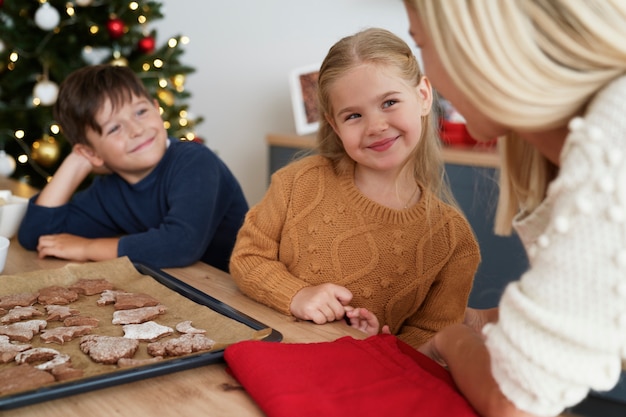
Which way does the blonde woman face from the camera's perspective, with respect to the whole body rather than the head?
to the viewer's left

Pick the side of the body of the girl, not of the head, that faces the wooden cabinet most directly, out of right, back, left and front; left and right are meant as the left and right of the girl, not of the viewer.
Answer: back

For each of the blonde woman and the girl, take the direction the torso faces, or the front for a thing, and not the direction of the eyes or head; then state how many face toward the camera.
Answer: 1

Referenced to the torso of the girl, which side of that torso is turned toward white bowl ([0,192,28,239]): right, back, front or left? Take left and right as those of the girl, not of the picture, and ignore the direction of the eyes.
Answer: right

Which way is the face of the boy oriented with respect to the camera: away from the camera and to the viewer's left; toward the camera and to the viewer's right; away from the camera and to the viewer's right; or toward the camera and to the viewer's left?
toward the camera and to the viewer's right

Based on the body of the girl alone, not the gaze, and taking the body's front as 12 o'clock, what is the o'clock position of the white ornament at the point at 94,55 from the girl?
The white ornament is roughly at 5 o'clock from the girl.

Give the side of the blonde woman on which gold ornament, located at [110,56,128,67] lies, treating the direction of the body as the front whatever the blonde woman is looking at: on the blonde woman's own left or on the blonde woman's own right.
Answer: on the blonde woman's own right

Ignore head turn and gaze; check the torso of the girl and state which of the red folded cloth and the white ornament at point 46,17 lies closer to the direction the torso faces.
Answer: the red folded cloth

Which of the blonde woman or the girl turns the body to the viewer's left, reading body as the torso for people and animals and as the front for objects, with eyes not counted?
the blonde woman

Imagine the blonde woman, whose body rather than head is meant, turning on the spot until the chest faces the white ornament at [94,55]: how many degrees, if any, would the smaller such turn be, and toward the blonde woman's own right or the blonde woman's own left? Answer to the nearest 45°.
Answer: approximately 45° to the blonde woman's own right

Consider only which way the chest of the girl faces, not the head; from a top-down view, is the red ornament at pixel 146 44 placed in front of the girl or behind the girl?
behind

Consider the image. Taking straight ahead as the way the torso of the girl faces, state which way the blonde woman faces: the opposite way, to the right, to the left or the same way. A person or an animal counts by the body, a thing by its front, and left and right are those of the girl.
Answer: to the right
